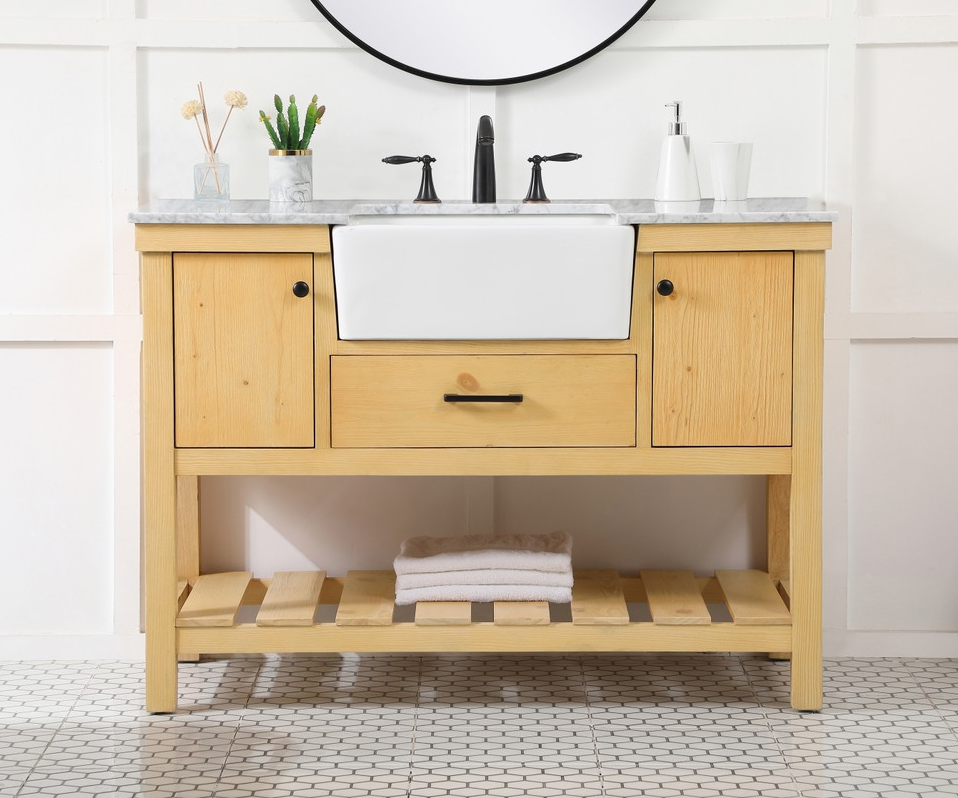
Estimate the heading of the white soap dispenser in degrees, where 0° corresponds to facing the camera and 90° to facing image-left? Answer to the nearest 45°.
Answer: approximately 90°

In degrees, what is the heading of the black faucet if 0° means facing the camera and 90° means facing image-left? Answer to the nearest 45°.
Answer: approximately 0°

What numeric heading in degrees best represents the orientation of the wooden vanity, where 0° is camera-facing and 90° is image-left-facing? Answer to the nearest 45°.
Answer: approximately 0°
